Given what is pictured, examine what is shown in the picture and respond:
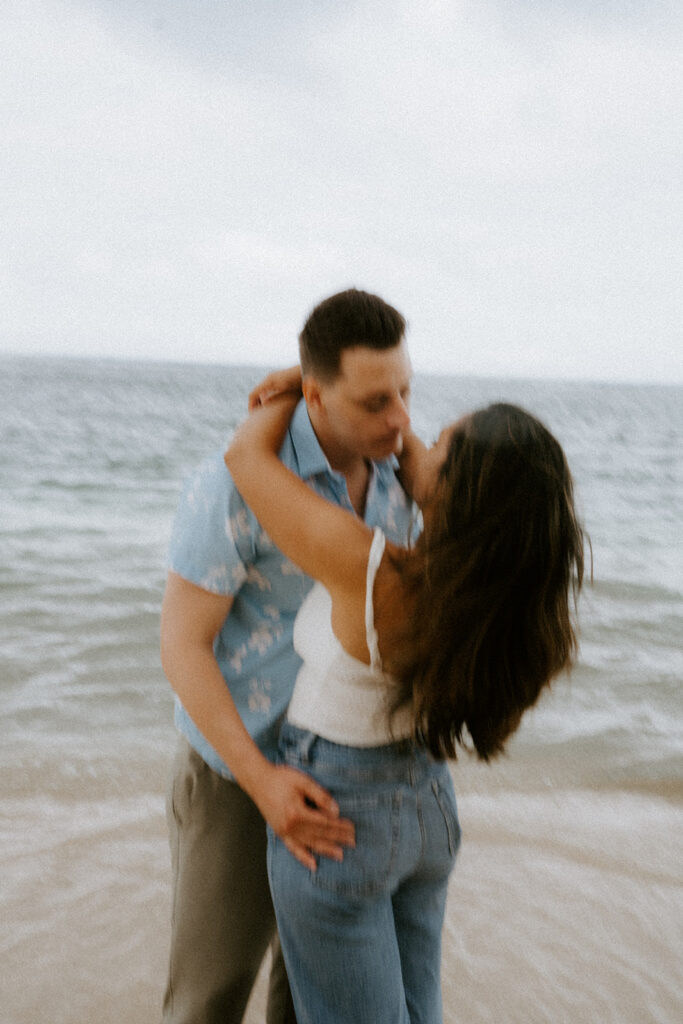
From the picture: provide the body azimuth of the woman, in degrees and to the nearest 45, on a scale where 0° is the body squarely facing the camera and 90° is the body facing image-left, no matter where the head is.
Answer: approximately 135°

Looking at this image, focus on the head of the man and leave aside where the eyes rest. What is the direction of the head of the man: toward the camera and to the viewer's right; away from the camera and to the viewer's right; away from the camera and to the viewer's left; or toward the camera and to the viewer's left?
toward the camera and to the viewer's right

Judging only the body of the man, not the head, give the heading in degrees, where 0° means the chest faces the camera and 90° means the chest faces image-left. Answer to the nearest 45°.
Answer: approximately 315°

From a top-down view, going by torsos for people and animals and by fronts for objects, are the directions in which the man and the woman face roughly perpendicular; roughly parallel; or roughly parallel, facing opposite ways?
roughly parallel, facing opposite ways
